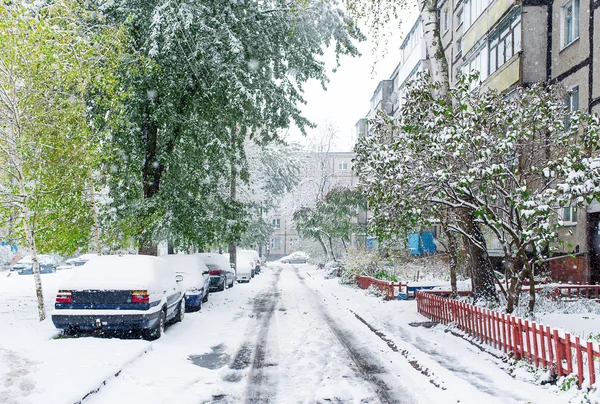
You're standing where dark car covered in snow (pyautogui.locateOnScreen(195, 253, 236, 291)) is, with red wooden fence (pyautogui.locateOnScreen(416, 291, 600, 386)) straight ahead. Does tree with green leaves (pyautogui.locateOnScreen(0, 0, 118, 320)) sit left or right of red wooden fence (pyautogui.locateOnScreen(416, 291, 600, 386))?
right

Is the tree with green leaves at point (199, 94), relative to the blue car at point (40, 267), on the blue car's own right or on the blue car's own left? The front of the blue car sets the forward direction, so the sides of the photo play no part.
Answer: on the blue car's own left
